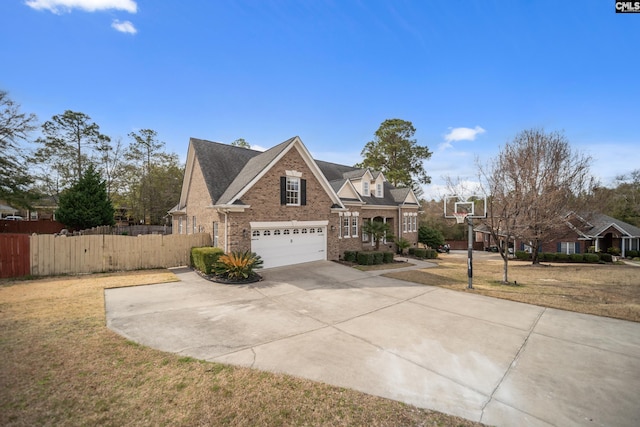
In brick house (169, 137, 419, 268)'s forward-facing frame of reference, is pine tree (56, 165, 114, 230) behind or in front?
behind

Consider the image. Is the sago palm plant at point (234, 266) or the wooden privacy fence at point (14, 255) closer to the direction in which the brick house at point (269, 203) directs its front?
the sago palm plant

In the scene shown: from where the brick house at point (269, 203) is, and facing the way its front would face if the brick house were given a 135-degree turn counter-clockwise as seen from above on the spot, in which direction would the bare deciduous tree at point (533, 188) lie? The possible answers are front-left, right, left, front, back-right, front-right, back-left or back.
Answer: right

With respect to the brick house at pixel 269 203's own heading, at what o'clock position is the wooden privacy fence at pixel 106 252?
The wooden privacy fence is roughly at 4 o'clock from the brick house.

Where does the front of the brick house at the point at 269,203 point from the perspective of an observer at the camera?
facing the viewer and to the right of the viewer

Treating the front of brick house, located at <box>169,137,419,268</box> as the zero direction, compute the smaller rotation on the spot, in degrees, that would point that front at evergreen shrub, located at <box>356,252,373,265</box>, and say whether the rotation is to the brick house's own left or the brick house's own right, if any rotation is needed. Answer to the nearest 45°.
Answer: approximately 45° to the brick house's own left

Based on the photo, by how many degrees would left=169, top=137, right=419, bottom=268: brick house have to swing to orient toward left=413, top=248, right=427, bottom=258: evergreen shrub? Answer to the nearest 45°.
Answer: approximately 90° to its left

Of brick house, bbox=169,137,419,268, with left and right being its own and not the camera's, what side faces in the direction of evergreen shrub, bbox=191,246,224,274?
right

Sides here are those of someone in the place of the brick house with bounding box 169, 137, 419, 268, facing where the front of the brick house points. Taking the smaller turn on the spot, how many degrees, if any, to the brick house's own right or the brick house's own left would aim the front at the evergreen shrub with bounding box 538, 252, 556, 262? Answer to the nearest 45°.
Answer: approximately 45° to the brick house's own left
